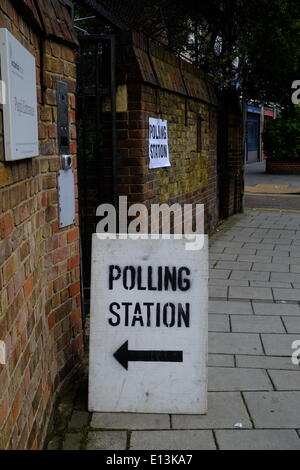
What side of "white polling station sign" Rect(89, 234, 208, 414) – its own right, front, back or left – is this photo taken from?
front

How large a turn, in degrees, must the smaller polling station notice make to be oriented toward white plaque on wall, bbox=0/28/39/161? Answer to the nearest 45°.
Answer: approximately 45° to its right

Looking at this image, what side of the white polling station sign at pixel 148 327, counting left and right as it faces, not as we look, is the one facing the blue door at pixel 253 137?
back

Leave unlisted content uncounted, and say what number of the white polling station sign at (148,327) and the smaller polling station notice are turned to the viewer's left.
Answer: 0

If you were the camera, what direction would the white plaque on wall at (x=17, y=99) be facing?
facing the viewer and to the right of the viewer

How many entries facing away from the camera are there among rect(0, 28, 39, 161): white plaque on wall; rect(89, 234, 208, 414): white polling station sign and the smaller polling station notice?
0

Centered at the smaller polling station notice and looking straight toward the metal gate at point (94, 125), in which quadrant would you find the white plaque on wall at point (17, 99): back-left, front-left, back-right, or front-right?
front-left

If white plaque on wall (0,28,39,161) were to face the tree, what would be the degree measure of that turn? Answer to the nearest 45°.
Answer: approximately 90° to its left

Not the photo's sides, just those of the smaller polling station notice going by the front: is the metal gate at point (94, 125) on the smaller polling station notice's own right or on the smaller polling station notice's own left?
on the smaller polling station notice's own right

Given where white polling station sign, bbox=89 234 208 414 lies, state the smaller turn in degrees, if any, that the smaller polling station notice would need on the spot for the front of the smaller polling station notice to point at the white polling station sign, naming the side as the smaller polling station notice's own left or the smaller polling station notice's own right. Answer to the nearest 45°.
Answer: approximately 45° to the smaller polling station notice's own right

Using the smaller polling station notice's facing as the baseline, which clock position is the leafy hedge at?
The leafy hedge is roughly at 8 o'clock from the smaller polling station notice.

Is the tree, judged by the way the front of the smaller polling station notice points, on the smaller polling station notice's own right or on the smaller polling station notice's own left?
on the smaller polling station notice's own left

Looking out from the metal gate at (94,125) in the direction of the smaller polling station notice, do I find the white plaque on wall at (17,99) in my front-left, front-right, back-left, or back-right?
back-right

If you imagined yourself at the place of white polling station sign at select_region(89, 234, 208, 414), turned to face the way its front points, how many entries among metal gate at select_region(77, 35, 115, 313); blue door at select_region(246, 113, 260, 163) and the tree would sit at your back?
3

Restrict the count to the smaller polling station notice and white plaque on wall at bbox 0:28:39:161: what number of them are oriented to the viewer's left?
0
